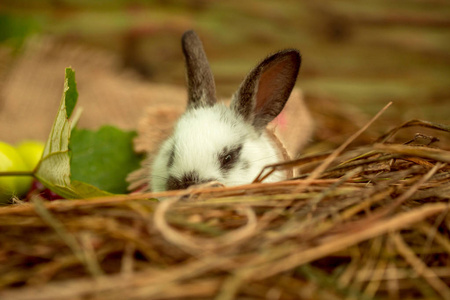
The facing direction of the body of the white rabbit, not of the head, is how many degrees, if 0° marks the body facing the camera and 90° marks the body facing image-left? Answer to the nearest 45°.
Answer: approximately 45°
